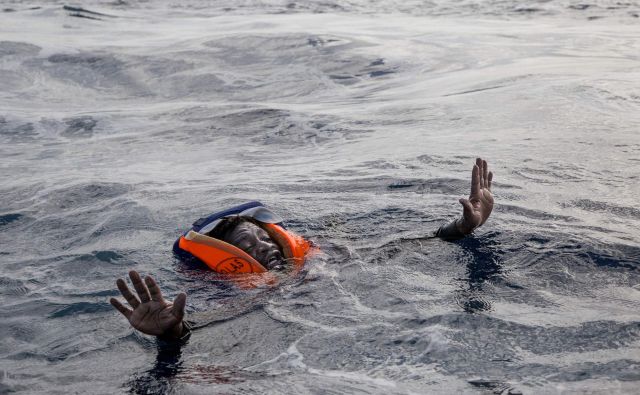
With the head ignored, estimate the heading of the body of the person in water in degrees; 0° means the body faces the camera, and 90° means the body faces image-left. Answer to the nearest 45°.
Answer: approximately 315°
